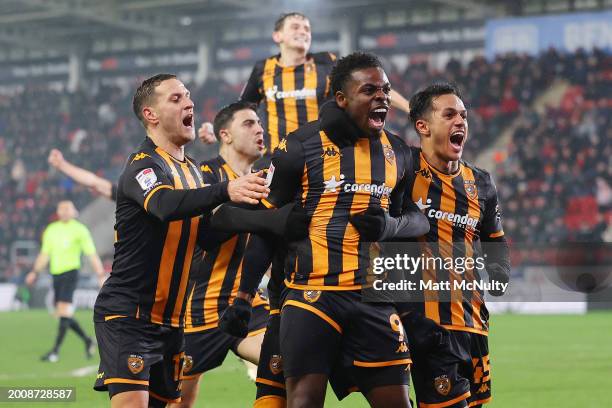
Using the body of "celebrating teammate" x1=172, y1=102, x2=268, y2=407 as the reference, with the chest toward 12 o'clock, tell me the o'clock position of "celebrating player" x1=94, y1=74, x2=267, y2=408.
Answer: The celebrating player is roughly at 2 o'clock from the celebrating teammate.

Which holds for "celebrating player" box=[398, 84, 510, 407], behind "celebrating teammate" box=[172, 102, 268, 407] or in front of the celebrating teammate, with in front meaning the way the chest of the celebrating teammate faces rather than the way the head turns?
in front

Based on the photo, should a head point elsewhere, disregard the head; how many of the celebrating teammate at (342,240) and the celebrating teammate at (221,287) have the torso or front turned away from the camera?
0

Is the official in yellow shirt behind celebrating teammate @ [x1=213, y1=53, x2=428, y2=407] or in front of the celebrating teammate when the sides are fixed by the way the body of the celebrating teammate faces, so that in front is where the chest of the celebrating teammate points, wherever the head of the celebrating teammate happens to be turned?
behind

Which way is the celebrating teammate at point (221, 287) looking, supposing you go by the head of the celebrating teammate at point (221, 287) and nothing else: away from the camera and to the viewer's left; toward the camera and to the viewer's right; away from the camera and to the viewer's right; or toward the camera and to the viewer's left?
toward the camera and to the viewer's right

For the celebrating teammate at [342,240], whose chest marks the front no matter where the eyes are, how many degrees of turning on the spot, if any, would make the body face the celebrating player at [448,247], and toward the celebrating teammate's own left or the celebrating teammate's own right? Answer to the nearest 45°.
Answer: approximately 90° to the celebrating teammate's own left

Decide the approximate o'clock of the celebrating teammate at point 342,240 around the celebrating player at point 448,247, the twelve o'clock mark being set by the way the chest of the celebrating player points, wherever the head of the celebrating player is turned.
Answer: The celebrating teammate is roughly at 3 o'clock from the celebrating player.

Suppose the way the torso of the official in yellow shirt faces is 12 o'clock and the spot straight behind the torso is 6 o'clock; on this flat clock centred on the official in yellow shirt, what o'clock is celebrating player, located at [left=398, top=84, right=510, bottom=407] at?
The celebrating player is roughly at 10 o'clock from the official in yellow shirt.

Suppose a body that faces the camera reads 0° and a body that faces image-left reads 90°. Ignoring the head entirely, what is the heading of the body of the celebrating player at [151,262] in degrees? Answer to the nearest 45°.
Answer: approximately 315°

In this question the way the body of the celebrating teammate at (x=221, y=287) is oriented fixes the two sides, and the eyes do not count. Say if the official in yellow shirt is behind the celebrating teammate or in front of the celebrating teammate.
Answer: behind
